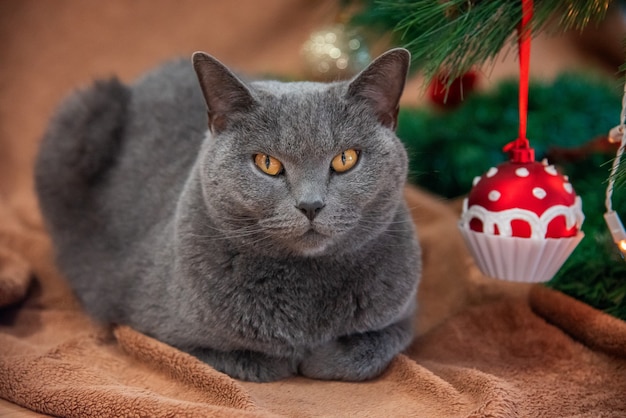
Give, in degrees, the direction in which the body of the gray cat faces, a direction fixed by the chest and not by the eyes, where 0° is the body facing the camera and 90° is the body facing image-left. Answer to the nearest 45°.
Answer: approximately 315°

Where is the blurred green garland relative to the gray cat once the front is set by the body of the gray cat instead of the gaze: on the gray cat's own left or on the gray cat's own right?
on the gray cat's own left
